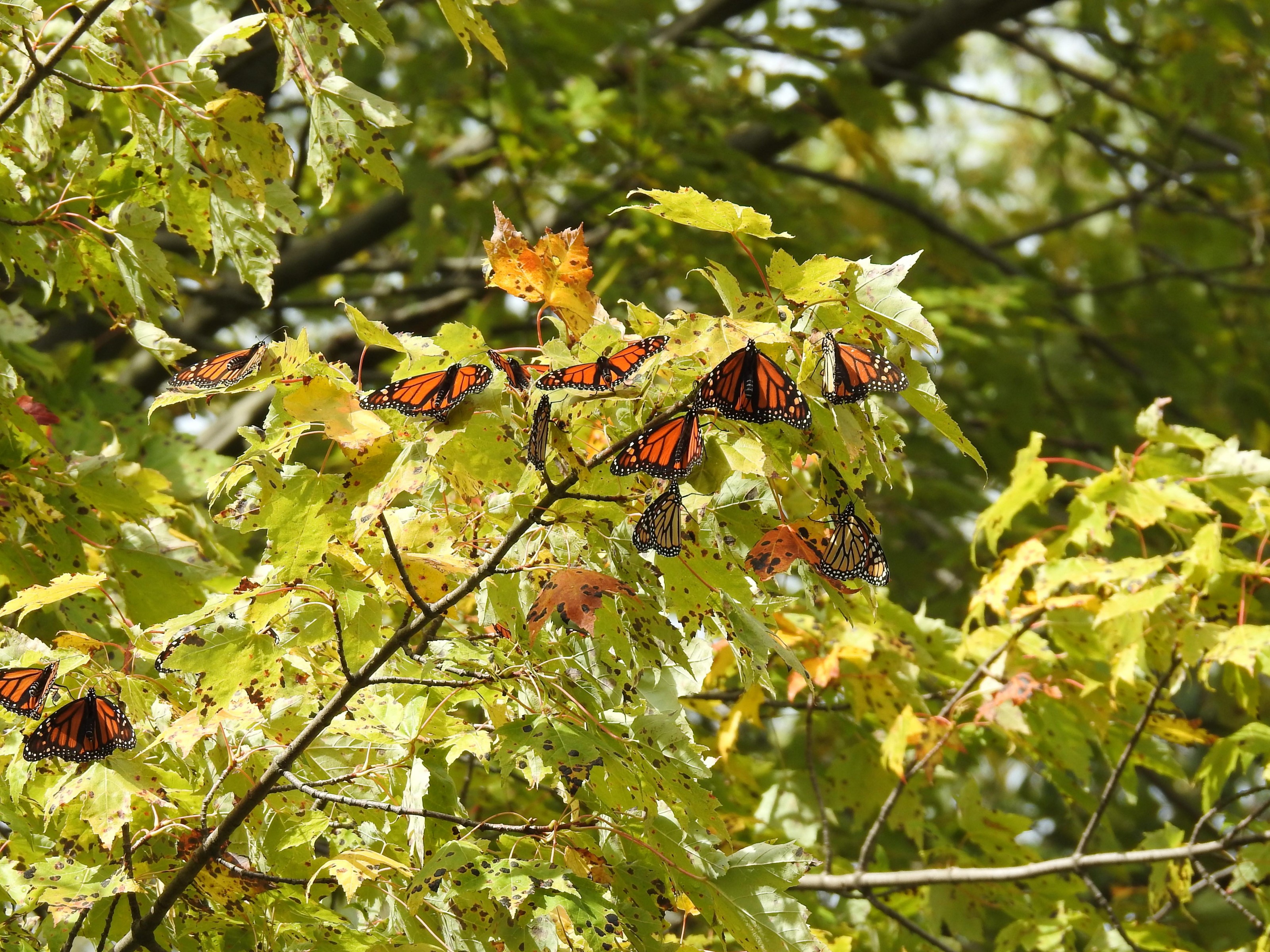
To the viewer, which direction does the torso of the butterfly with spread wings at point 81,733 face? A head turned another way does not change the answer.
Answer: away from the camera

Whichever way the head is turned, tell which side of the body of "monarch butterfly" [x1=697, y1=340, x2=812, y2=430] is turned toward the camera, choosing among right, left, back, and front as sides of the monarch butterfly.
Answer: back

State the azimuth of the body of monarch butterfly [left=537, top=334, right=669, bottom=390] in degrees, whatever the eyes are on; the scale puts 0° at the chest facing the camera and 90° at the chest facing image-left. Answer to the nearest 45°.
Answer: approximately 180°

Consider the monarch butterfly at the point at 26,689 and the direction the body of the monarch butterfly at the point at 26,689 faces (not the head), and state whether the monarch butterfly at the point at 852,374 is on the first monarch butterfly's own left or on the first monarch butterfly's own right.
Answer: on the first monarch butterfly's own right

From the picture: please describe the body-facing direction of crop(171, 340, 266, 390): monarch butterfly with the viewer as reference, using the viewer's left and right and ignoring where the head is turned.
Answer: facing away from the viewer and to the right of the viewer
